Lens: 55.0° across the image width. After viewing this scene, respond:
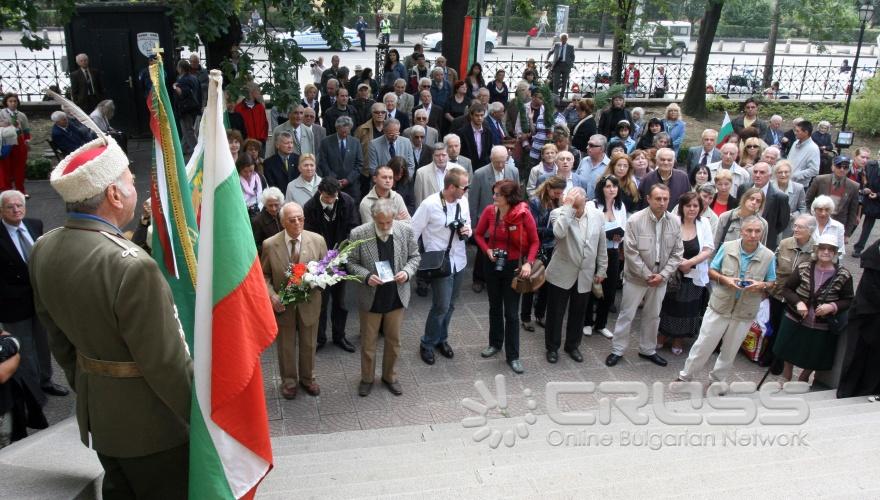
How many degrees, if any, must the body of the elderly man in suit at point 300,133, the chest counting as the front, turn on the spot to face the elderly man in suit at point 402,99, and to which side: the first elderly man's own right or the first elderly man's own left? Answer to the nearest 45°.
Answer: approximately 135° to the first elderly man's own left

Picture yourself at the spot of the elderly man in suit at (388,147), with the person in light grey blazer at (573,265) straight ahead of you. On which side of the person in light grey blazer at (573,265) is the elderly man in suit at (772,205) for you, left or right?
left

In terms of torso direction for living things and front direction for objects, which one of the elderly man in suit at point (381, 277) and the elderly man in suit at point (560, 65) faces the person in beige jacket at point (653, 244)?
the elderly man in suit at point (560, 65)

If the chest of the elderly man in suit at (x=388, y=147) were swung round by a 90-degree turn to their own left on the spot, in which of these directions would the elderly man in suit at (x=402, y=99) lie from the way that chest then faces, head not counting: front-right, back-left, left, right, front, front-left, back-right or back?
left

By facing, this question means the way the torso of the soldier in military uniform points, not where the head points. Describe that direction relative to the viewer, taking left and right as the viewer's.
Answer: facing away from the viewer and to the right of the viewer

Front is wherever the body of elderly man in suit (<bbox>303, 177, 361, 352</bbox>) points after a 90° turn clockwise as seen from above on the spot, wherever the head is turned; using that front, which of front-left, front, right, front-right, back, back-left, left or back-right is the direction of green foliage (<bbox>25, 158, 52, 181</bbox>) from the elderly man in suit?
front-right

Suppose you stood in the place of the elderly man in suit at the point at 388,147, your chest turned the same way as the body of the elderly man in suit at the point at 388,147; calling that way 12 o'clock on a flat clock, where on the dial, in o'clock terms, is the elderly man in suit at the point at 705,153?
the elderly man in suit at the point at 705,153 is roughly at 9 o'clock from the elderly man in suit at the point at 388,147.

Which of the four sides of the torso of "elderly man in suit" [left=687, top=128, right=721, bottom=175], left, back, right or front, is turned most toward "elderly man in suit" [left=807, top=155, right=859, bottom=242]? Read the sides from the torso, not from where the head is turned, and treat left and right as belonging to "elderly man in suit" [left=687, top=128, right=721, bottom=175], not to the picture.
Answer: left

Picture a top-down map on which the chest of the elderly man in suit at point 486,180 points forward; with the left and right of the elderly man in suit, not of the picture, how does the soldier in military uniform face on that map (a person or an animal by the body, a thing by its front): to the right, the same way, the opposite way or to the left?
the opposite way
